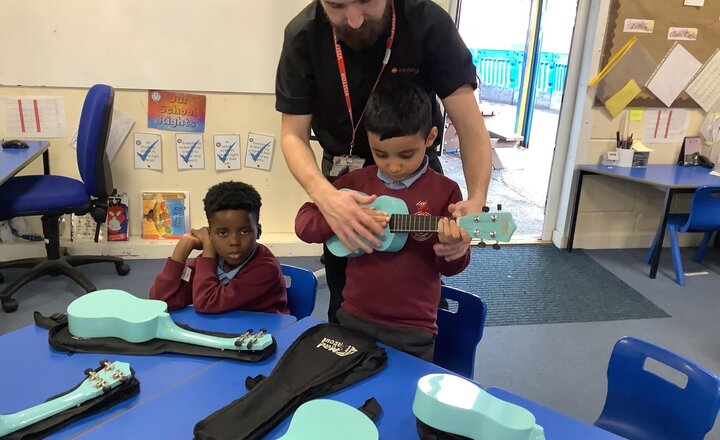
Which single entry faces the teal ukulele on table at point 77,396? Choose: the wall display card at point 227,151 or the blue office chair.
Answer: the wall display card

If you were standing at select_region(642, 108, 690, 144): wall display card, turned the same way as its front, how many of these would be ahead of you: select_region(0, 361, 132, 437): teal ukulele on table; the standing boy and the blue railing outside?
2

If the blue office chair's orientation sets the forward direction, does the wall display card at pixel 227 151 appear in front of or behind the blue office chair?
behind

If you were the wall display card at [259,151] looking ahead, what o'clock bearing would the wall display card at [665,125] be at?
the wall display card at [665,125] is roughly at 9 o'clock from the wall display card at [259,151].

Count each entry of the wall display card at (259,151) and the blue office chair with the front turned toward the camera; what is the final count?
1

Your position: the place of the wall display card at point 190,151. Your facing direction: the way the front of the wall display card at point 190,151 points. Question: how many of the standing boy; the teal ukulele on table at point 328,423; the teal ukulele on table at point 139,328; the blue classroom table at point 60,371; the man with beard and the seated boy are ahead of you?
6

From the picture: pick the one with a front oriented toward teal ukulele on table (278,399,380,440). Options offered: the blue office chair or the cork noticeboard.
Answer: the cork noticeboard

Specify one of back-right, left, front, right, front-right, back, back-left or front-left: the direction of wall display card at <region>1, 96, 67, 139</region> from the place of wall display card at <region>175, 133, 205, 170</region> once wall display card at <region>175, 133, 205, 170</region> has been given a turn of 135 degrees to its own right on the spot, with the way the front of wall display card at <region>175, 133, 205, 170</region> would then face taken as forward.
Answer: front-left

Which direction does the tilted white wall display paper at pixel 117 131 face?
toward the camera

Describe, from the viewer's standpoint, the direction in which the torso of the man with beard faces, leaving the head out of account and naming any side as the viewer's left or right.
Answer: facing the viewer

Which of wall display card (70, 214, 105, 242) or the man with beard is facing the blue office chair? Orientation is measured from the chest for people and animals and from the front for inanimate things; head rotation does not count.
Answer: the wall display card
